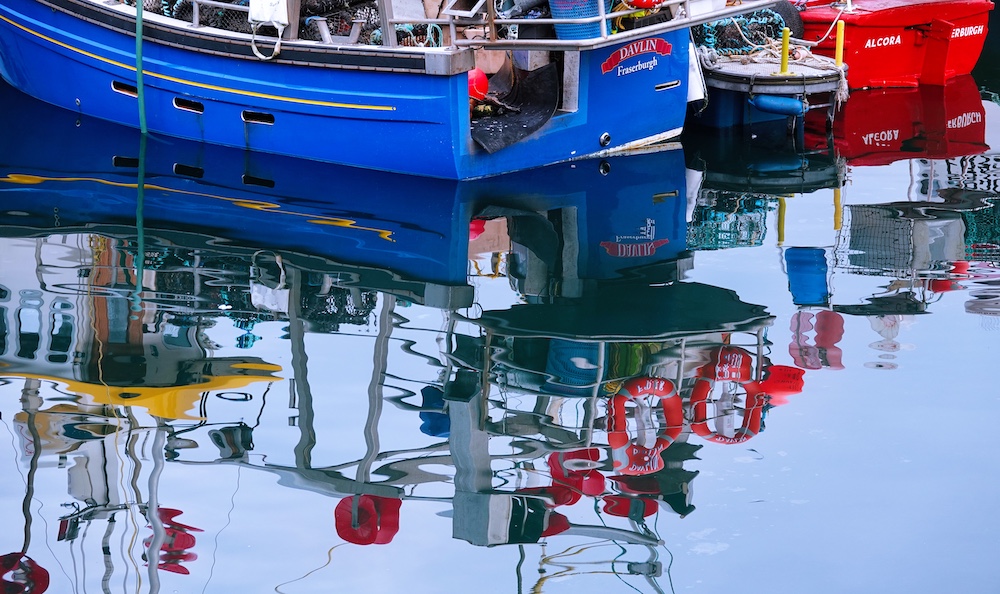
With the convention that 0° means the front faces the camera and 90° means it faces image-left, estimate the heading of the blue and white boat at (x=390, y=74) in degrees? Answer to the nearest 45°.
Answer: approximately 135°

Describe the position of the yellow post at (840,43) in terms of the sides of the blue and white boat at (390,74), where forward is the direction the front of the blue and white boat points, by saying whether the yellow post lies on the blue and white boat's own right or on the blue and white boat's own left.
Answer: on the blue and white boat's own right
